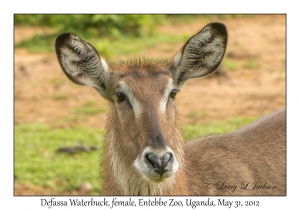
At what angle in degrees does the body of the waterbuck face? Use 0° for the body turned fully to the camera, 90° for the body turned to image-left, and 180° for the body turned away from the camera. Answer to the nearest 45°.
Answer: approximately 45°
